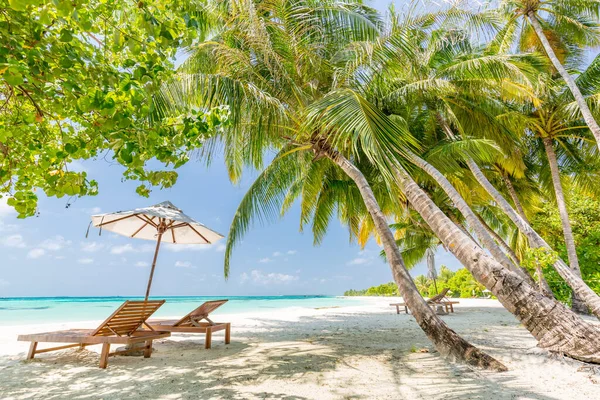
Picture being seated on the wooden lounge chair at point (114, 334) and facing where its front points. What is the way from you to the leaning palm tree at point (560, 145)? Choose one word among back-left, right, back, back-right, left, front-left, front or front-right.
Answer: back-right

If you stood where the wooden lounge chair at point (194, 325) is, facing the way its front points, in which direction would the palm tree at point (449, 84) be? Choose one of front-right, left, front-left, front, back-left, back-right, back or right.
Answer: back-right

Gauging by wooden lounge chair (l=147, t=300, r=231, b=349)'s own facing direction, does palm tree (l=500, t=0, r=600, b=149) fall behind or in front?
behind
